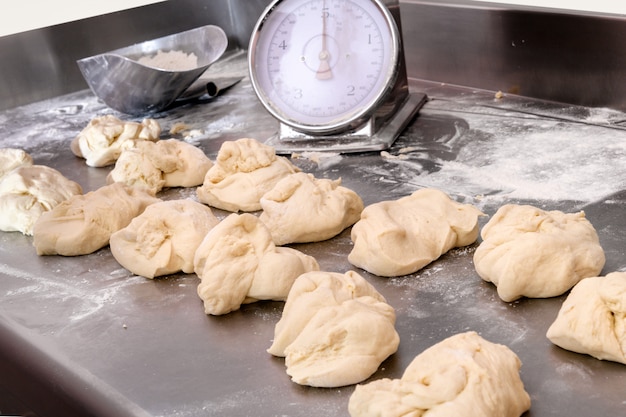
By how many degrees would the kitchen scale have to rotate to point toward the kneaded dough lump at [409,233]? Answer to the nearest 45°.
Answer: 0° — it already faces it

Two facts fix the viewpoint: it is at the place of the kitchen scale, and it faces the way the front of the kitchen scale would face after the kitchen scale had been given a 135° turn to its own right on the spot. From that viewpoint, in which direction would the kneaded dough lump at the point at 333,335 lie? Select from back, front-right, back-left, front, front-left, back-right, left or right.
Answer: back-left

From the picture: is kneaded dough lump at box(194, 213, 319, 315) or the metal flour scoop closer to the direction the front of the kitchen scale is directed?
the kneaded dough lump

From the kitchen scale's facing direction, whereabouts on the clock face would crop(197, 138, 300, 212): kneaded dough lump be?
The kneaded dough lump is roughly at 1 o'clock from the kitchen scale.

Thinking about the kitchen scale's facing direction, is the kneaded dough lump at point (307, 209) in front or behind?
in front

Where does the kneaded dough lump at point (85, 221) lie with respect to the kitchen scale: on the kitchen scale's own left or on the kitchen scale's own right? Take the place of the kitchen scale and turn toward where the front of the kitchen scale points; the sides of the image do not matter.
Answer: on the kitchen scale's own right

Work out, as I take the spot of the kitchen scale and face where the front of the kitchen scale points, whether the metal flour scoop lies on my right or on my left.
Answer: on my right

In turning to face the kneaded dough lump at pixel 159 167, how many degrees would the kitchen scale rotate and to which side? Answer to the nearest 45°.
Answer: approximately 90° to its right

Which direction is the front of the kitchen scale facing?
toward the camera

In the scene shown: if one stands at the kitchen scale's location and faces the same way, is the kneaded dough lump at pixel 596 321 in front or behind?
in front

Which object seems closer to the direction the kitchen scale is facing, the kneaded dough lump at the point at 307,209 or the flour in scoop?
the kneaded dough lump

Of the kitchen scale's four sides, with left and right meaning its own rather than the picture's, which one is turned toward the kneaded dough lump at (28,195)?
right

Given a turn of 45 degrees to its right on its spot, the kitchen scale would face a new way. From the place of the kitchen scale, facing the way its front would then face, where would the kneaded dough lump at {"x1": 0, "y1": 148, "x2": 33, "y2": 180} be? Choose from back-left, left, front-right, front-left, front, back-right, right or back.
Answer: front-right

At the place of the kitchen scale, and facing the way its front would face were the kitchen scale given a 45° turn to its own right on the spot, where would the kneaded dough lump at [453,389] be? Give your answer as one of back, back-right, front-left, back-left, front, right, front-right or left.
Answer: front-left
